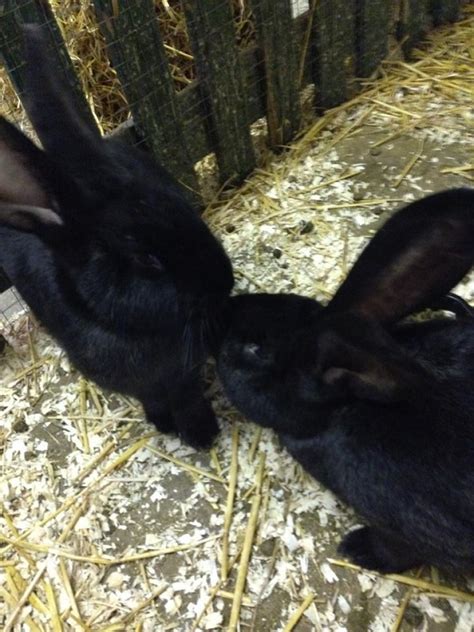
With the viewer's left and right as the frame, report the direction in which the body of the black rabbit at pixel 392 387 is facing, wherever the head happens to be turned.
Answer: facing to the left of the viewer

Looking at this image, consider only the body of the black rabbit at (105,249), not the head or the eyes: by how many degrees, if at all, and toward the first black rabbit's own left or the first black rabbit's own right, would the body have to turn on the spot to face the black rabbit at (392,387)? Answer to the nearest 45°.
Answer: approximately 45° to the first black rabbit's own right

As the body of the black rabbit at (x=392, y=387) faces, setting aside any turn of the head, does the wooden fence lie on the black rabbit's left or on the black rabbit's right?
on the black rabbit's right

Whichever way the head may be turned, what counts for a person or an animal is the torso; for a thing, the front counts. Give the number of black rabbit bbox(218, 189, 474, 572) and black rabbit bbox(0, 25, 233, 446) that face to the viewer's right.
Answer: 1

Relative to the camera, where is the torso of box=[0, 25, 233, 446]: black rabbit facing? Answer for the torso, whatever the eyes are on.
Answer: to the viewer's right

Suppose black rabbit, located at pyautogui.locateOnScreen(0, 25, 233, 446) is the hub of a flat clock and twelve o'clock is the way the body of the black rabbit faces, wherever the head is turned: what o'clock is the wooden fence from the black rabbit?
The wooden fence is roughly at 10 o'clock from the black rabbit.

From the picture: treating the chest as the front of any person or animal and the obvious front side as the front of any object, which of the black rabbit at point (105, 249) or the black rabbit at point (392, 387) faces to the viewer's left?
the black rabbit at point (392, 387)

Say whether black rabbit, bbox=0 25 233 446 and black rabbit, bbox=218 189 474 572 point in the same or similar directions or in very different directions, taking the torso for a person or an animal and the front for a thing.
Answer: very different directions
